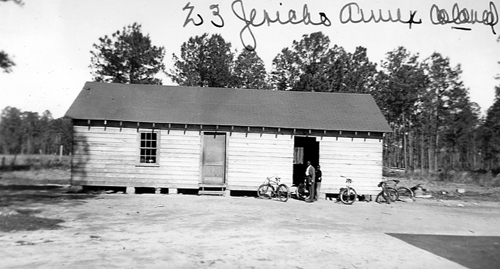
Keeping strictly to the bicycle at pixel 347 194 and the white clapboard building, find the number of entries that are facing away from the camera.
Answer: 0

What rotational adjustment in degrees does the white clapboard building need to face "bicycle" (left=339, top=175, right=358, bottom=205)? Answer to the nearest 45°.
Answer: approximately 90° to its left

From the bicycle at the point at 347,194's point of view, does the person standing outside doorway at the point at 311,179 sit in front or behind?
in front

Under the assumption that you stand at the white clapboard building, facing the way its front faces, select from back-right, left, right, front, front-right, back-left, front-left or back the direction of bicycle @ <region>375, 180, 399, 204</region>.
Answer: left

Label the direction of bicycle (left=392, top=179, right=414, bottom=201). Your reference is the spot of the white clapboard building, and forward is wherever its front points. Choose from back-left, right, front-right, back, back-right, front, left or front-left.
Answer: left

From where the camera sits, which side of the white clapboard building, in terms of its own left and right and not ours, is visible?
front

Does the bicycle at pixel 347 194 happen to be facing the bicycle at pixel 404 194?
no

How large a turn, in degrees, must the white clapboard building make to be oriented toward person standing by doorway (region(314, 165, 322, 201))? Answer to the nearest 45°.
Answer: approximately 90° to its left

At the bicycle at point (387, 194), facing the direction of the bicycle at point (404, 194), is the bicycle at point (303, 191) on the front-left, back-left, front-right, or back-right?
back-left
